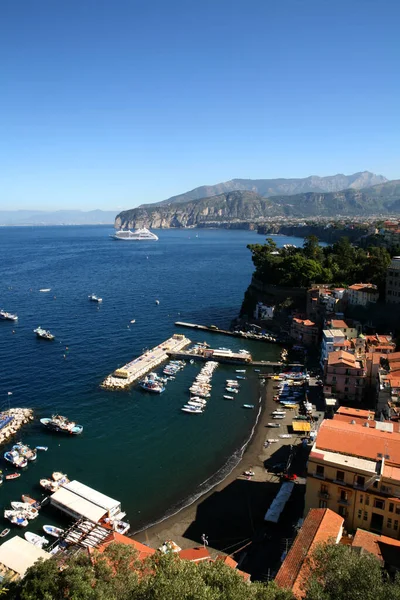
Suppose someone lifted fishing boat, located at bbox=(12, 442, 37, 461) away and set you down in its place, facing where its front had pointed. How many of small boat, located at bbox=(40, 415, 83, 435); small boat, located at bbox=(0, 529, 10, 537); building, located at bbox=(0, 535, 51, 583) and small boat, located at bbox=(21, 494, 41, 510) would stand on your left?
1

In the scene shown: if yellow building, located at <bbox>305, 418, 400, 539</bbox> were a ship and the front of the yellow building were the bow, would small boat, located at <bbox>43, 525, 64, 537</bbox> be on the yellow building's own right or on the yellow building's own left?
on the yellow building's own right

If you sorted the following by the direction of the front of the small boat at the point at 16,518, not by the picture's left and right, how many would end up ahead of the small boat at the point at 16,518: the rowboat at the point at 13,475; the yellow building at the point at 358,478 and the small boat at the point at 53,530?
2

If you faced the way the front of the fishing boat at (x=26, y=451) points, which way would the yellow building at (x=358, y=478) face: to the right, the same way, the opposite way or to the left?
to the right

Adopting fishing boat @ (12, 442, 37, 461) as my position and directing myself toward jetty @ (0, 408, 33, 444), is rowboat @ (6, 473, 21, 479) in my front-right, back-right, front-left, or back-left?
back-left

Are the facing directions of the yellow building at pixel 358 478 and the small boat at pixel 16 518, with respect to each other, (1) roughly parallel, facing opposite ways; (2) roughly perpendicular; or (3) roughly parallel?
roughly perpendicular

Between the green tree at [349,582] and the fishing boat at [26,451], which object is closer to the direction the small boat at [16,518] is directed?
the green tree

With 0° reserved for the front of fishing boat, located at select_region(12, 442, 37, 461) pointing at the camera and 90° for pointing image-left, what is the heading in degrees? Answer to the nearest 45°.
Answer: approximately 315°

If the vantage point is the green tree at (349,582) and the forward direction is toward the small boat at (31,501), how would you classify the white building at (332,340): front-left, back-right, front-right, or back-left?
front-right

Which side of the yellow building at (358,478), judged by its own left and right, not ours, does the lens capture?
front

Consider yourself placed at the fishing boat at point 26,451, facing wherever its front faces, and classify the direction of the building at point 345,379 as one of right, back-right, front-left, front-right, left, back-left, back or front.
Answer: front-left
